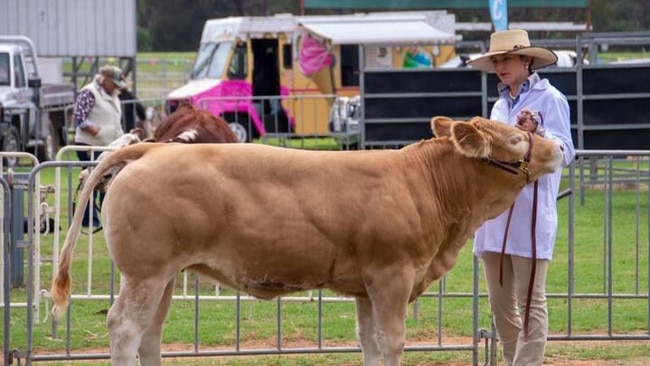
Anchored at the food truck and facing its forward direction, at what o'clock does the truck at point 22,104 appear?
The truck is roughly at 12 o'clock from the food truck.

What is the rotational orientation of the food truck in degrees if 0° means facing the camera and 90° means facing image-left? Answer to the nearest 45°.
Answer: approximately 45°

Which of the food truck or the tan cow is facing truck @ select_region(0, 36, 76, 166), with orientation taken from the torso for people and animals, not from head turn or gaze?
the food truck

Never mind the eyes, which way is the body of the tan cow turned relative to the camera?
to the viewer's right

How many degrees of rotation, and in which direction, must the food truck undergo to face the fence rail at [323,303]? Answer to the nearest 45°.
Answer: approximately 45° to its left

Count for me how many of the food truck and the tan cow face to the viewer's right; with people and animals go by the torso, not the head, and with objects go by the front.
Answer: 1

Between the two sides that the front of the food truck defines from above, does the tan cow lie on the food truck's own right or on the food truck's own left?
on the food truck's own left

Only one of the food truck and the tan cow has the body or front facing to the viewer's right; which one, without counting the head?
the tan cow
